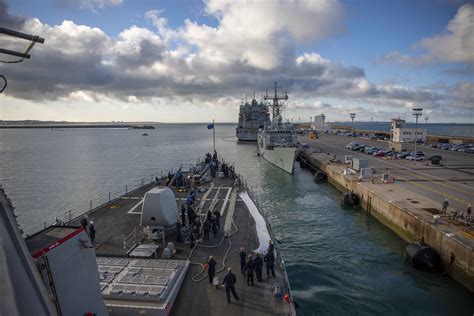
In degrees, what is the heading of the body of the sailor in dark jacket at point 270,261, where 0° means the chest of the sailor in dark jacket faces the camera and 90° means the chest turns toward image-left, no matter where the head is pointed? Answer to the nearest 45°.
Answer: approximately 180°

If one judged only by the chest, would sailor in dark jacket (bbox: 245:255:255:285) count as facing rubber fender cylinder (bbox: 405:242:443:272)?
no

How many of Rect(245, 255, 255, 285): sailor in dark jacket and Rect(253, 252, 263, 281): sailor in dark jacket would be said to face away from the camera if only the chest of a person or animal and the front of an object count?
2

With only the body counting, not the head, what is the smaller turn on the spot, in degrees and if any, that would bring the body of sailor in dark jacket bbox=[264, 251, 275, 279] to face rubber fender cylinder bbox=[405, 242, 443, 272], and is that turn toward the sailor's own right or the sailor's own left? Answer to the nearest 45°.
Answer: approximately 45° to the sailor's own right

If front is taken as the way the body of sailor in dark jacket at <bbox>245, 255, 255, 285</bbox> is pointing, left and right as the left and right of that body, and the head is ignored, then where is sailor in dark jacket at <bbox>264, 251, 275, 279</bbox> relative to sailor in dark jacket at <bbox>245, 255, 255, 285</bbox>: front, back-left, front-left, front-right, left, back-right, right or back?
front-right

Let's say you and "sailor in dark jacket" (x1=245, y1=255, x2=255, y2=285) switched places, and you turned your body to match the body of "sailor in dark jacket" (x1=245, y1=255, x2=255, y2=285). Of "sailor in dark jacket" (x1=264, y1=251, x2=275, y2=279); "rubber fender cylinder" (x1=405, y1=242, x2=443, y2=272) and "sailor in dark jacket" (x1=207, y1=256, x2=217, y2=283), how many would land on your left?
1

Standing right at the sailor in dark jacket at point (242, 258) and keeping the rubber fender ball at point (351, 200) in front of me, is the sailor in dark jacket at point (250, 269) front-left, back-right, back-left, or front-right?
back-right

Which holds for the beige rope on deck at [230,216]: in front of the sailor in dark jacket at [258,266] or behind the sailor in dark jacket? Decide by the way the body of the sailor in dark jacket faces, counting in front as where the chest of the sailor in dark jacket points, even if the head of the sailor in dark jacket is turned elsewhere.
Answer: in front

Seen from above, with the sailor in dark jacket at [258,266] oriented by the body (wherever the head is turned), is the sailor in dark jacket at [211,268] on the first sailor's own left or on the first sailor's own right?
on the first sailor's own left

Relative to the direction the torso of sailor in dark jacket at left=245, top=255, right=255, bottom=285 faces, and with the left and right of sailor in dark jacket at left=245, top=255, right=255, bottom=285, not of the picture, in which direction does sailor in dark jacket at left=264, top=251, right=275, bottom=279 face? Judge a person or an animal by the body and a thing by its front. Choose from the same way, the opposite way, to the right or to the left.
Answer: the same way

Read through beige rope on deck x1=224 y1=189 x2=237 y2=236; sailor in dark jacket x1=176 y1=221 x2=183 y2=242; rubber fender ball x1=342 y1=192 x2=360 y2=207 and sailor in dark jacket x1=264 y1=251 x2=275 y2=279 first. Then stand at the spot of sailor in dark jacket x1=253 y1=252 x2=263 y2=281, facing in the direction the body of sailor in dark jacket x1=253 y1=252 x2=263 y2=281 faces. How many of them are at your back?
0

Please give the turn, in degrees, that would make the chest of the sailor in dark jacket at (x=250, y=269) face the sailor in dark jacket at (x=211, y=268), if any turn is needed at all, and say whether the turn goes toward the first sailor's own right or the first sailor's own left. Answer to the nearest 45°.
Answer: approximately 90° to the first sailor's own left

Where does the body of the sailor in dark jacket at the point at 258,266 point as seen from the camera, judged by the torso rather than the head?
away from the camera

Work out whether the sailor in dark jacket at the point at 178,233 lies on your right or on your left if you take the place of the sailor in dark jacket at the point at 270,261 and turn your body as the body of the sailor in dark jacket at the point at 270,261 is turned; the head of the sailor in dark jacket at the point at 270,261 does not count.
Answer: on your left

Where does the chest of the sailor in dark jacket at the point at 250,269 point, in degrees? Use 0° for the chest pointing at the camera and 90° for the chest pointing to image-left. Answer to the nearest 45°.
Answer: approximately 180°

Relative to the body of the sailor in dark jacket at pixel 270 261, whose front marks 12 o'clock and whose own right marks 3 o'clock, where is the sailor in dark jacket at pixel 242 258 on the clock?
the sailor in dark jacket at pixel 242 258 is roughly at 9 o'clock from the sailor in dark jacket at pixel 270 261.

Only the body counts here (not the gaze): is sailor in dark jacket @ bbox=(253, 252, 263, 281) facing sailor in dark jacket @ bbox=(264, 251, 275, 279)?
no
